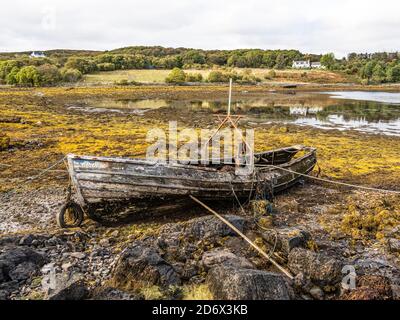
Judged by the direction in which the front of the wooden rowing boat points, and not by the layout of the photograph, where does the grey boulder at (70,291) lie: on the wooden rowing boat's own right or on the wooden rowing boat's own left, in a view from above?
on the wooden rowing boat's own left

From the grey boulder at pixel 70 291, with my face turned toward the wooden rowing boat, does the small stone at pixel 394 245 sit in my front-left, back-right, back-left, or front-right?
front-right

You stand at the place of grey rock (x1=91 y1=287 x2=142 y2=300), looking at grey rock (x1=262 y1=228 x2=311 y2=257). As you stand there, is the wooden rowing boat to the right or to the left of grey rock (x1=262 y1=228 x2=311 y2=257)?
left

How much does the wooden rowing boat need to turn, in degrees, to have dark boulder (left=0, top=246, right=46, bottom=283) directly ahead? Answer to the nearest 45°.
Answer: approximately 45° to its left

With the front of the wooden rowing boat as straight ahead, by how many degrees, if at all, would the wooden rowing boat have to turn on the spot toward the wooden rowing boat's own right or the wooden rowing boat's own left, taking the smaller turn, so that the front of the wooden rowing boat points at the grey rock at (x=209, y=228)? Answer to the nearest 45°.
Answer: approximately 135° to the wooden rowing boat's own left

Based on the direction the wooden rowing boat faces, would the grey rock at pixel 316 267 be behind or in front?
behind

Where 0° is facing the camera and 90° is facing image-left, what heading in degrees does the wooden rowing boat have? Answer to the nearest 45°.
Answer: approximately 90°

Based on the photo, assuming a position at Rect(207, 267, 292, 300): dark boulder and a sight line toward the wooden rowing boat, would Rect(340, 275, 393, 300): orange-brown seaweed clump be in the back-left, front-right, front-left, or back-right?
back-right
